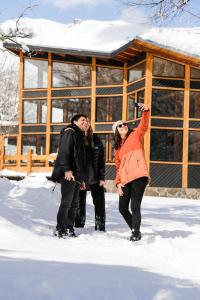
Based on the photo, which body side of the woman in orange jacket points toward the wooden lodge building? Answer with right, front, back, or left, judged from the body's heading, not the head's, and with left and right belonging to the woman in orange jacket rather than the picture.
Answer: back

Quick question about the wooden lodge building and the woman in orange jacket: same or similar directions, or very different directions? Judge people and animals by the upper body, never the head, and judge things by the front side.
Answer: same or similar directions

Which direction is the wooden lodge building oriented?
toward the camera

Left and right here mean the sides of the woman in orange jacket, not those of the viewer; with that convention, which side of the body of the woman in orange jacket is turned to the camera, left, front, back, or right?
front

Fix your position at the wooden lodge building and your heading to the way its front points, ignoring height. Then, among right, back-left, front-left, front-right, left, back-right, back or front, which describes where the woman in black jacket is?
front

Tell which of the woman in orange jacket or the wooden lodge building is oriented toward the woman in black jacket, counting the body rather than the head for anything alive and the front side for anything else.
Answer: the wooden lodge building

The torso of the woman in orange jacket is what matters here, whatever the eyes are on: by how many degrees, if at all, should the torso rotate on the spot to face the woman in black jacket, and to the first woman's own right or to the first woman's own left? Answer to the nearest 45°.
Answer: approximately 135° to the first woman's own right

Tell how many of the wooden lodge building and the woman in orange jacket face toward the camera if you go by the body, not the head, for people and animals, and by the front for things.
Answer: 2

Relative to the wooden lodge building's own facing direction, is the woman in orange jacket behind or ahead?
ahead

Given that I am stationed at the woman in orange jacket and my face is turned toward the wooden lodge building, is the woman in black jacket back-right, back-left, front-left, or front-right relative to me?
front-left

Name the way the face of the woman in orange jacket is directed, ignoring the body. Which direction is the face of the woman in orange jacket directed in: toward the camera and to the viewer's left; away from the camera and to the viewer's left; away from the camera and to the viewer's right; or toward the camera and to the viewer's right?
toward the camera and to the viewer's right

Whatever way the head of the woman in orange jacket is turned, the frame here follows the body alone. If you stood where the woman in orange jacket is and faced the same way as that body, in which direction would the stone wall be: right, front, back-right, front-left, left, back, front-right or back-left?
back
